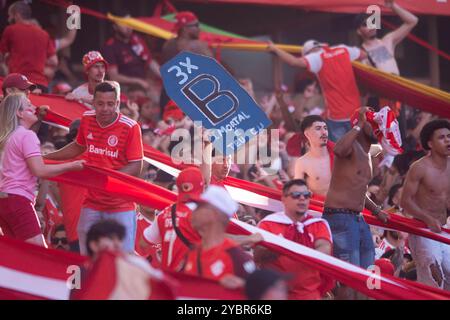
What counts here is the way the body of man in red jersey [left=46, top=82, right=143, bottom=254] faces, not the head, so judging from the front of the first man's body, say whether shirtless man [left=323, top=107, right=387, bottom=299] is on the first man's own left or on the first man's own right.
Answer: on the first man's own left

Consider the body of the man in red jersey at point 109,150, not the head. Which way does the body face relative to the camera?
toward the camera

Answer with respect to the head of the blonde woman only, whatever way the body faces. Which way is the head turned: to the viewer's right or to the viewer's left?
to the viewer's right

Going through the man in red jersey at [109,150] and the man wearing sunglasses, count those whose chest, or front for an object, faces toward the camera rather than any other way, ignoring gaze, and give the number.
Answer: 2

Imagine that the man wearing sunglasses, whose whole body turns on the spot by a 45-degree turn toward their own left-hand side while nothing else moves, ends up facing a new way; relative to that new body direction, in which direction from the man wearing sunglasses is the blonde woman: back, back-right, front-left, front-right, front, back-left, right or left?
back-right

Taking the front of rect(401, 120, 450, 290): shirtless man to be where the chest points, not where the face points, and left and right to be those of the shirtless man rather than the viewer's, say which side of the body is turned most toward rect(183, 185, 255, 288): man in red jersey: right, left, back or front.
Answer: right

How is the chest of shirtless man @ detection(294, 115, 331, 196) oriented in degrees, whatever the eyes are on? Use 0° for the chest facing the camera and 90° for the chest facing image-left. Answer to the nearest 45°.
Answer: approximately 315°

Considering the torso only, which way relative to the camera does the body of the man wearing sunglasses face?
toward the camera
